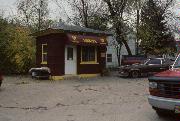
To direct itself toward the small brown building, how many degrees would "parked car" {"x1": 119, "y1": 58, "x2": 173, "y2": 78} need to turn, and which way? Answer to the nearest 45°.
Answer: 0° — it already faces it

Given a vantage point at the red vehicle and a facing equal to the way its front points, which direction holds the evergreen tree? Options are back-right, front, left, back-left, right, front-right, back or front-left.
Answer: back-right

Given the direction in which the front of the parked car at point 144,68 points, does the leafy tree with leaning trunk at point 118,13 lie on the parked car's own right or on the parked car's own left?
on the parked car's own right

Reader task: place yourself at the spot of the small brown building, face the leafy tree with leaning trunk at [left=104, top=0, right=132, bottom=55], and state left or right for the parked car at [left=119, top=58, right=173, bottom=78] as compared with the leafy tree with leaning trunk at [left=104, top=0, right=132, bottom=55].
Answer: right

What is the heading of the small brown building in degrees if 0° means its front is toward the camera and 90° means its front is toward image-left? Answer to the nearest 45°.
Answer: approximately 315°

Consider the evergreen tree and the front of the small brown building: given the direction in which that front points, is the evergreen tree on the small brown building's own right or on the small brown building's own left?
on the small brown building's own left

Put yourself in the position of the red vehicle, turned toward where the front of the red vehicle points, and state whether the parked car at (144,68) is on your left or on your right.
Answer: on your right

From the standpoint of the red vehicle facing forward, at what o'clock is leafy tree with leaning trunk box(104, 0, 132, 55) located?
The leafy tree with leaning trunk is roughly at 4 o'clock from the red vehicle.

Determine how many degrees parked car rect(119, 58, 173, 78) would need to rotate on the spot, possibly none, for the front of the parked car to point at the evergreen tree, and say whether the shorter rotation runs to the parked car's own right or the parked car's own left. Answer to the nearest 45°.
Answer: approximately 135° to the parked car's own right
